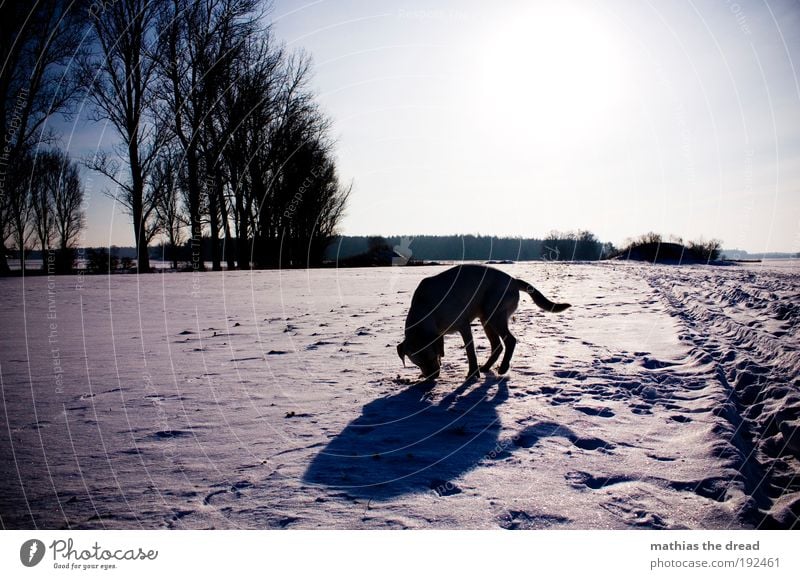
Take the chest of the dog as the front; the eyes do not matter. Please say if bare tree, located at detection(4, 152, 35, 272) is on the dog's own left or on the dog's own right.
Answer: on the dog's own right

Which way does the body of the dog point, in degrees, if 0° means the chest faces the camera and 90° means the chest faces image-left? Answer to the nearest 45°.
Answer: approximately 45°

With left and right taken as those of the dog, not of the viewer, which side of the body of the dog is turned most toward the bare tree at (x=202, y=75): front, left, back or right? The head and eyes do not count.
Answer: right
